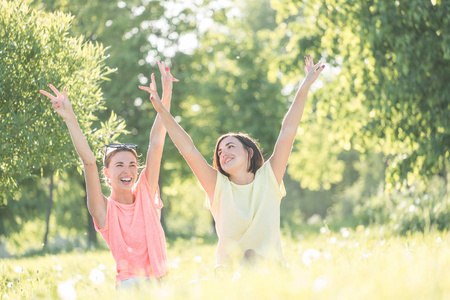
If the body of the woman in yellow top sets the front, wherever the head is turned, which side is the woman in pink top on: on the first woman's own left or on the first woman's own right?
on the first woman's own right

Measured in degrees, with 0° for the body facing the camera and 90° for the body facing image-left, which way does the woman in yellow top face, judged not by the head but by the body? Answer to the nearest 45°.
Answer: approximately 0°

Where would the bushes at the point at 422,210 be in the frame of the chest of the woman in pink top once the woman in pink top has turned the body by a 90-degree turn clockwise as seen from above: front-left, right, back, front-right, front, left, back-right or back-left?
back-right

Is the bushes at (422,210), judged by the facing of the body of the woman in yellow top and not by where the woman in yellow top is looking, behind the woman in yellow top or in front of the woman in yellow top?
behind

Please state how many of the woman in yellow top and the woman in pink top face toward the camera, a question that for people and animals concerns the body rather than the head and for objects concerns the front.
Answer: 2

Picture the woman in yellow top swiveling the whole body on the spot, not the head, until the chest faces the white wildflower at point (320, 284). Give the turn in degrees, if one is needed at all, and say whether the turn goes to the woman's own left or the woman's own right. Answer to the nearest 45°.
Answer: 0° — they already face it

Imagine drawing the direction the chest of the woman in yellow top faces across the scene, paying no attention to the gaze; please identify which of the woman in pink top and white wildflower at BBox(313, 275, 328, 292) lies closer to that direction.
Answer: the white wildflower

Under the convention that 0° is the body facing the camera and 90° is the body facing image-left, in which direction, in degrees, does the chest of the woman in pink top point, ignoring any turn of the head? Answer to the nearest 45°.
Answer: approximately 0°

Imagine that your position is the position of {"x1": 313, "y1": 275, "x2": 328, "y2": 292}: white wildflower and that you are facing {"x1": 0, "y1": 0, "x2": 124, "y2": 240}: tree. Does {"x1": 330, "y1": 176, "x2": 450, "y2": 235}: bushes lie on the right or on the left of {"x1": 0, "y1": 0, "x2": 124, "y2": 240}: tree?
right

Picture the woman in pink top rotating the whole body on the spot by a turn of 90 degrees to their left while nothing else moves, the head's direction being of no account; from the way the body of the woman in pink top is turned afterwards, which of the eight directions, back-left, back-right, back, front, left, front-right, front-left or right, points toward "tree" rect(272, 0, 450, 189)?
front-left

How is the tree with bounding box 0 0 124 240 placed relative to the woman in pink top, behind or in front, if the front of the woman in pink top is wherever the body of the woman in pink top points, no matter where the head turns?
behind
